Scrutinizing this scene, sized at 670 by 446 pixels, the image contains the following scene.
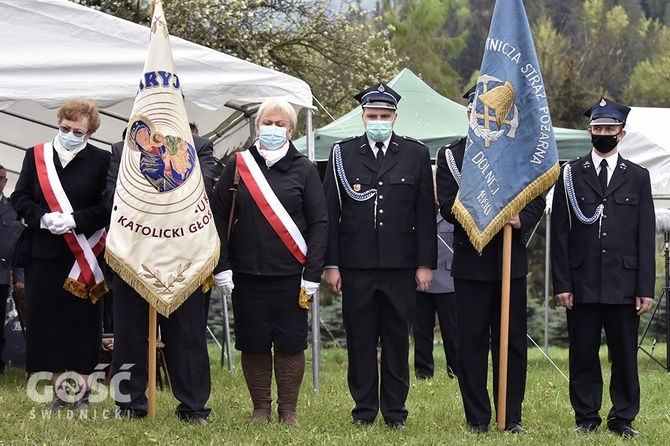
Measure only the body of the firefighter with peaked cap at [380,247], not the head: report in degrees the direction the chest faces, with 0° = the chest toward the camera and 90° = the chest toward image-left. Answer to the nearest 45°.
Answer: approximately 0°

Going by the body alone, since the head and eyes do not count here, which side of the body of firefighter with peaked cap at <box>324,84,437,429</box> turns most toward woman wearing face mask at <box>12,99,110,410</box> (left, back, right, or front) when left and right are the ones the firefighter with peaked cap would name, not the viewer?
right

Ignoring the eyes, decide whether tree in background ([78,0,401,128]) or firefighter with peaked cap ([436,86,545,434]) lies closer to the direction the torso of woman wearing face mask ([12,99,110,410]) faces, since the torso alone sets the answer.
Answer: the firefighter with peaked cap

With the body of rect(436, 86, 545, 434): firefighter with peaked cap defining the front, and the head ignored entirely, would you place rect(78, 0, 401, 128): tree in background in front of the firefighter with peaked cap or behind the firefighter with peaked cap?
behind

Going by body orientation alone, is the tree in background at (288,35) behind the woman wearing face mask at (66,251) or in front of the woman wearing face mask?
behind

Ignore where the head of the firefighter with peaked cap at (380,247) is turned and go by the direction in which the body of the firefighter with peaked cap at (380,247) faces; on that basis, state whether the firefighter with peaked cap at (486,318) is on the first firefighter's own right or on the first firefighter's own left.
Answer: on the first firefighter's own left

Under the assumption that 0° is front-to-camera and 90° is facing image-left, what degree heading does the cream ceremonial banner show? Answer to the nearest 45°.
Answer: approximately 0°

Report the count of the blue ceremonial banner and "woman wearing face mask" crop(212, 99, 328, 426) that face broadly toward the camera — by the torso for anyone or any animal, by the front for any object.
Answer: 2

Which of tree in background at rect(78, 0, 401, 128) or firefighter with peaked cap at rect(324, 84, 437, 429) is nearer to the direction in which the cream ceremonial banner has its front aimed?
the firefighter with peaked cap

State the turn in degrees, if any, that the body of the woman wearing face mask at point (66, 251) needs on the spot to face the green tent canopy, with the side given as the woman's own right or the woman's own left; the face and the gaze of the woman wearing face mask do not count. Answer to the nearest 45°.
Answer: approximately 135° to the woman's own left

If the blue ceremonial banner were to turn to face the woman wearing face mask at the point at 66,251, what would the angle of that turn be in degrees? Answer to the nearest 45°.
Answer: approximately 90° to its right

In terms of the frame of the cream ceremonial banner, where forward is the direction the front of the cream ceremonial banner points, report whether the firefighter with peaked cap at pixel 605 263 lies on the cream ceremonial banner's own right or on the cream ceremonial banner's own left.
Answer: on the cream ceremonial banner's own left
